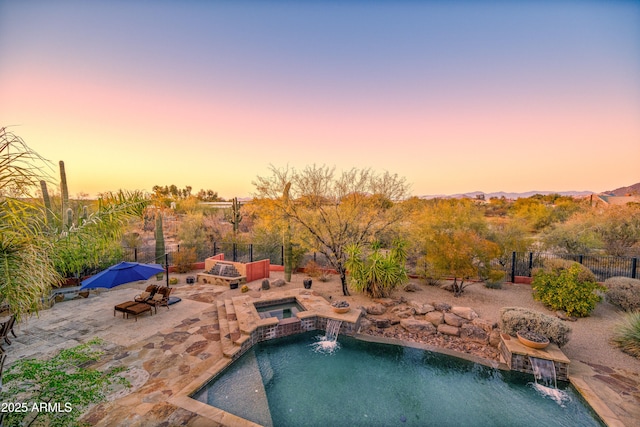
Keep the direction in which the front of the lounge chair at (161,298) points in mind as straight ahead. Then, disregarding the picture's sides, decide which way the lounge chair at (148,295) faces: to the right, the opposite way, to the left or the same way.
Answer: the same way

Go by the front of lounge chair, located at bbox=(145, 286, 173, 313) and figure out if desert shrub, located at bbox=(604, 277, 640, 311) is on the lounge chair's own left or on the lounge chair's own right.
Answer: on the lounge chair's own left

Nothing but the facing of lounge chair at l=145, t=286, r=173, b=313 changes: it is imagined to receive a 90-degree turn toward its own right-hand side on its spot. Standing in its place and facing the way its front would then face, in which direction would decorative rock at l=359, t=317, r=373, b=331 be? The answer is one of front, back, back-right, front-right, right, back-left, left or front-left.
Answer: back

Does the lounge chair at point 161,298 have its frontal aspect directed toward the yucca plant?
no

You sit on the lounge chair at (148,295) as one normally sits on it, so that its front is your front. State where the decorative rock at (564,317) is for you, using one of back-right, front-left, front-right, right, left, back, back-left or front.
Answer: left

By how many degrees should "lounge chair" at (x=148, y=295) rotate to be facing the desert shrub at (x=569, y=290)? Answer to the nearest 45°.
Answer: approximately 90° to its left

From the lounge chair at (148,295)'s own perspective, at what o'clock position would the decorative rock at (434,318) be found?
The decorative rock is roughly at 9 o'clock from the lounge chair.

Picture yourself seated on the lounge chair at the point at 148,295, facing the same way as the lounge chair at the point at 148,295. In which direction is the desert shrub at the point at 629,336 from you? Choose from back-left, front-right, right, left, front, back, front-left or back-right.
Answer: left

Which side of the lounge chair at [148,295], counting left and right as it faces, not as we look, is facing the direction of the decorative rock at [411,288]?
left

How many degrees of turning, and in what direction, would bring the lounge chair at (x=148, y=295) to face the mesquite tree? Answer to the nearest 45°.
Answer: approximately 135° to its left

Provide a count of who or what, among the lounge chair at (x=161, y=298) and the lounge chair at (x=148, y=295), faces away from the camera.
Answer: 0

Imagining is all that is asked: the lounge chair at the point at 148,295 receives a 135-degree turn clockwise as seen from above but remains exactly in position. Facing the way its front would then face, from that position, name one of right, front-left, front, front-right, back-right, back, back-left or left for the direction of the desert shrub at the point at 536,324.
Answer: back-right

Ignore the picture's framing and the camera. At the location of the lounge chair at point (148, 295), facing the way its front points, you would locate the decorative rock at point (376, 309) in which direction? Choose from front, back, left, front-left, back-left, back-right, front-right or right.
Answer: left

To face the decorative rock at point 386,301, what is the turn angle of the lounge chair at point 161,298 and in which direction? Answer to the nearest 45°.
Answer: approximately 90° to its left

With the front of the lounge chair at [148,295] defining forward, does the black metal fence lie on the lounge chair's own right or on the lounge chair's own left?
on the lounge chair's own left

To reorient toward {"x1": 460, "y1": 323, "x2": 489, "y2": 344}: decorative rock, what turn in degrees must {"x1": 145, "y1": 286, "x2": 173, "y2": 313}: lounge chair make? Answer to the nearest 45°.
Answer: approximately 90° to its left
